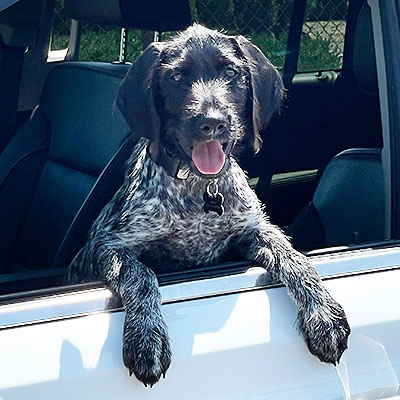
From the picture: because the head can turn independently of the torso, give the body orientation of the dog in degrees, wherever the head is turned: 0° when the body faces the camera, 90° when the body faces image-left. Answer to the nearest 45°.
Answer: approximately 0°
